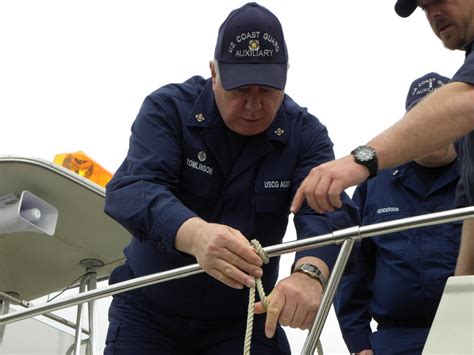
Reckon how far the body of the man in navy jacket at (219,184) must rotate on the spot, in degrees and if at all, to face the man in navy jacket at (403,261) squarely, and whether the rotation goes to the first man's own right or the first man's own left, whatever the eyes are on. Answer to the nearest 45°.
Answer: approximately 135° to the first man's own left

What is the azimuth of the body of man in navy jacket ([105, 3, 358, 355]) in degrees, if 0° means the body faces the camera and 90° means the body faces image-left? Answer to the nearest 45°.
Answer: approximately 0°
